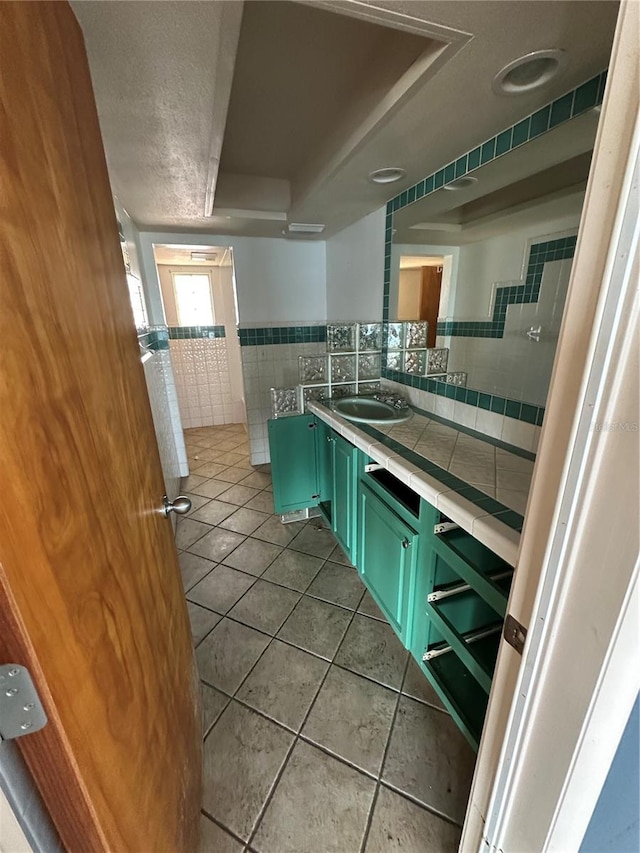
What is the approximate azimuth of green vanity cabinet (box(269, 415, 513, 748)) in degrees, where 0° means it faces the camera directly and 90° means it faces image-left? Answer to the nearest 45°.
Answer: approximately 45°

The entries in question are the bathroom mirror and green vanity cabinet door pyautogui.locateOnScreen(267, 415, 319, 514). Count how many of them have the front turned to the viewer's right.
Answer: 0

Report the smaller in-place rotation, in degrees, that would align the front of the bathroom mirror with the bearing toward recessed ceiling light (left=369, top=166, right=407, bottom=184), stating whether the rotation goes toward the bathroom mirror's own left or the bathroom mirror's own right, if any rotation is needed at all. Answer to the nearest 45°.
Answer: approximately 45° to the bathroom mirror's own right

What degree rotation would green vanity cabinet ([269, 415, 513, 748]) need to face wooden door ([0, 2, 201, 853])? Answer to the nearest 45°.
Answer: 0° — it already faces it

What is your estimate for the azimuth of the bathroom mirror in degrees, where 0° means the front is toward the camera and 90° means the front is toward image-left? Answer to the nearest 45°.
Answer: approximately 45°
